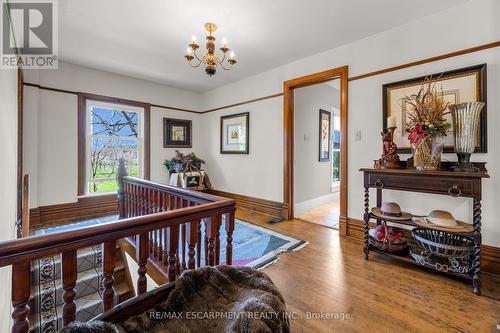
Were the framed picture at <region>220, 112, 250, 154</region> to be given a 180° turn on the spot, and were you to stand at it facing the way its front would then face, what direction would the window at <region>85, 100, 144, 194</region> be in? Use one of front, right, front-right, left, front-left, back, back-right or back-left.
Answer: back-left

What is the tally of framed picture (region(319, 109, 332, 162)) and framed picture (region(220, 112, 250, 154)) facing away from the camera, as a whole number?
0

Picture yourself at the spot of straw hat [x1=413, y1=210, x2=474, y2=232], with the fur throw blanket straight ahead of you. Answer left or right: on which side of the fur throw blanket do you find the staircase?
right

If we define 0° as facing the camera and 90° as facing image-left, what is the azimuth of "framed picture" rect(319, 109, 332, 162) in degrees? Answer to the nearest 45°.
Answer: approximately 315°

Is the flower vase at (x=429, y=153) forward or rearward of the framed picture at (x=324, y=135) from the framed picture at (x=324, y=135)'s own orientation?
forward

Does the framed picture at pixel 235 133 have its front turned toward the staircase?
yes

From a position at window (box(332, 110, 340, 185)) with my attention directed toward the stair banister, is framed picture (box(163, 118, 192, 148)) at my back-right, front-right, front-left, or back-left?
front-right

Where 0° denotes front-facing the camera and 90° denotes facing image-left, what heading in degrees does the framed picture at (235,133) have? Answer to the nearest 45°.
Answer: approximately 45°

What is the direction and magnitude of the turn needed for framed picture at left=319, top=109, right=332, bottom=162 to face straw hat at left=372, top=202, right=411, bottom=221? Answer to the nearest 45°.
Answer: approximately 45° to its right

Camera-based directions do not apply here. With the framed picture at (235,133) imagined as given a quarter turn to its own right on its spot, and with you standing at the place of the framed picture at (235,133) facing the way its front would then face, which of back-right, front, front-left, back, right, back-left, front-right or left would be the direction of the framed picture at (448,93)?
back

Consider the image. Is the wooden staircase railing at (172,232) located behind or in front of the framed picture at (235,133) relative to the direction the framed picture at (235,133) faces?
in front

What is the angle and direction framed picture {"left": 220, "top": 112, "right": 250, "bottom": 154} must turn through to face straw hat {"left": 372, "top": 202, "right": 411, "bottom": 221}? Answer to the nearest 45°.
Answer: approximately 90° to its left
